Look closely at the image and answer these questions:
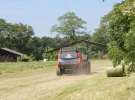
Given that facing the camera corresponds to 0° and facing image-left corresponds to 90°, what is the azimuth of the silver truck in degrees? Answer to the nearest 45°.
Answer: approximately 225°

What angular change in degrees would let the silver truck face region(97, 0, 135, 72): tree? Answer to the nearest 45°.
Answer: approximately 135° to its right
